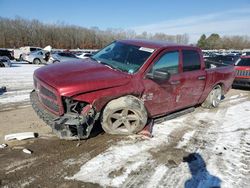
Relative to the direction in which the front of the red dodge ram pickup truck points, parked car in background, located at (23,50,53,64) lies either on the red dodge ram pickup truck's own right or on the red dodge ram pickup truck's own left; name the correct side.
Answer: on the red dodge ram pickup truck's own right

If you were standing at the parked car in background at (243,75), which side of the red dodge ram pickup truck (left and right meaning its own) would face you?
back

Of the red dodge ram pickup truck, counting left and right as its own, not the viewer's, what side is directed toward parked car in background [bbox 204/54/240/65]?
back

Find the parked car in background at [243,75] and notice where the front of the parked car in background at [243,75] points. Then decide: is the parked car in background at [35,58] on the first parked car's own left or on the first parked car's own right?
on the first parked car's own right

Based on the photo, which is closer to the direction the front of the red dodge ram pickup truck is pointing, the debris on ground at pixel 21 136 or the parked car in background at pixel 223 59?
the debris on ground

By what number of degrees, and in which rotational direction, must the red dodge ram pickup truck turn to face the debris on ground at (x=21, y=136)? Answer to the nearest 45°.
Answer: approximately 45° to its right

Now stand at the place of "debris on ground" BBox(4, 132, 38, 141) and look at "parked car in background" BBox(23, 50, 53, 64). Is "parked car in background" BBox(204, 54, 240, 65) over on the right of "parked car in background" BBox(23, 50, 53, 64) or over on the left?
right
